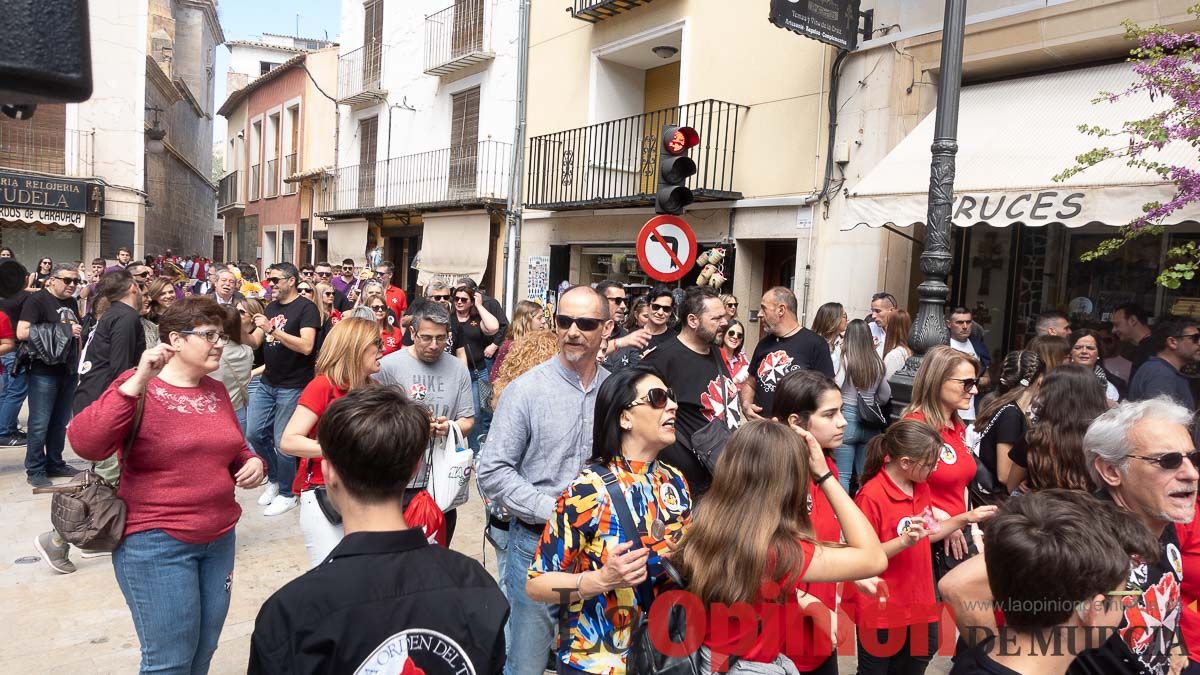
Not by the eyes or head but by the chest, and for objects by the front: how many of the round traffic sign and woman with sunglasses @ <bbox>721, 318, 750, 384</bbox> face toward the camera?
2

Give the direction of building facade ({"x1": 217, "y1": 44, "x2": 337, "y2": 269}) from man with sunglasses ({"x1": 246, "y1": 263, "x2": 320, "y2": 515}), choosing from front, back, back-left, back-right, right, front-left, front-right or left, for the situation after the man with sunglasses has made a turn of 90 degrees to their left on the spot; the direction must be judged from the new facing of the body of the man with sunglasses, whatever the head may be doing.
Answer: back-left

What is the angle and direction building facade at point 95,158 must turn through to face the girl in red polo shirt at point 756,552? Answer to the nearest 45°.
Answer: approximately 45° to its right

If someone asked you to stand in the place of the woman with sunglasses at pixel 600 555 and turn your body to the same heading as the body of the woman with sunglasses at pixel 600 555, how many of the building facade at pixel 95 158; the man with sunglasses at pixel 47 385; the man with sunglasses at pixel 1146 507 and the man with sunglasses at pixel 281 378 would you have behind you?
3

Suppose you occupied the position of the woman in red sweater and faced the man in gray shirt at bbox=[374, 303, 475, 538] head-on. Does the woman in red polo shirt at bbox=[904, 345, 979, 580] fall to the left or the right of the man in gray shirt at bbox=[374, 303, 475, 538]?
right

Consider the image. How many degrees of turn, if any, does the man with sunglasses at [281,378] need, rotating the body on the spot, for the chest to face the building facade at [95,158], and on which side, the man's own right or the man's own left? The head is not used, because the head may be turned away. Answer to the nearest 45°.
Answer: approximately 135° to the man's own right

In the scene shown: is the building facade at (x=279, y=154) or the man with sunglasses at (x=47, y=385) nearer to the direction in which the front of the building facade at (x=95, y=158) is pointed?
the man with sunglasses

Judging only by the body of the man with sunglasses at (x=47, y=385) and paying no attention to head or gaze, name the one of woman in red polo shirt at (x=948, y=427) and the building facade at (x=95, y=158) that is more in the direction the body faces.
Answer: the woman in red polo shirt

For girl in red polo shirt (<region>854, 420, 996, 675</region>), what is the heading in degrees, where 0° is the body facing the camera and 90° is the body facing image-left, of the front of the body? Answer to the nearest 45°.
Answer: approximately 315°

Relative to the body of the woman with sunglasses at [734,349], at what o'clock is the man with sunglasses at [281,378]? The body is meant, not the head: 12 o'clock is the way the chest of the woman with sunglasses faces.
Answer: The man with sunglasses is roughly at 3 o'clock from the woman with sunglasses.

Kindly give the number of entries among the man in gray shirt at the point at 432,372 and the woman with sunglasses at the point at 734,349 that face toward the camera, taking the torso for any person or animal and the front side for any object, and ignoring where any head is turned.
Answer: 2
